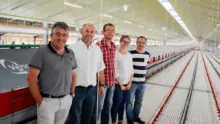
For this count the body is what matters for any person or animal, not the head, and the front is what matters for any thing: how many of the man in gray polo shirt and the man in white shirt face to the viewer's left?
0

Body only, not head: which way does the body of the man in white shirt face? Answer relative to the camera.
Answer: toward the camera

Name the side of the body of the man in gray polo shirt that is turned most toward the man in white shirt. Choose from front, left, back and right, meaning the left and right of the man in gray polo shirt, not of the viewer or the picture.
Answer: left

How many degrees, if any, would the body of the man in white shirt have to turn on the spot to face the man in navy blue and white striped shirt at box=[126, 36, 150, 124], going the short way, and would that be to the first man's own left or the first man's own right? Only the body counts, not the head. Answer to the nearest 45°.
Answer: approximately 135° to the first man's own left

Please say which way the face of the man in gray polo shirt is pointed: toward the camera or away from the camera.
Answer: toward the camera

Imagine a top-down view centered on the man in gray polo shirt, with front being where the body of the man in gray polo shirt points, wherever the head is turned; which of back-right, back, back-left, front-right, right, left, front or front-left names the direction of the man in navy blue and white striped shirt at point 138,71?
left

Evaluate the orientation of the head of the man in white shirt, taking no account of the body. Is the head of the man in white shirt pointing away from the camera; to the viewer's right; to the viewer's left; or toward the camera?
toward the camera

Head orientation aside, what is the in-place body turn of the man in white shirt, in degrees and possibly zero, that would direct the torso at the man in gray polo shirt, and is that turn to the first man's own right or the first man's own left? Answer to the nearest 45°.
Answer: approximately 45° to the first man's own right
